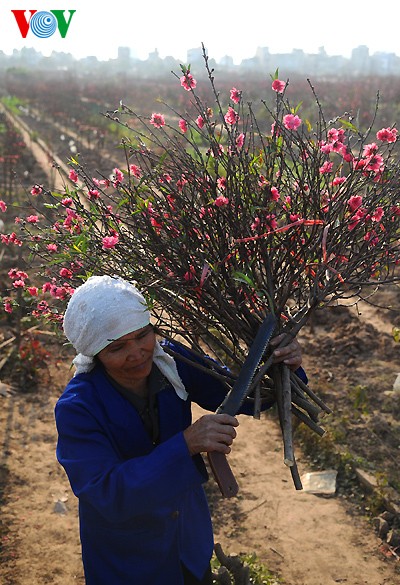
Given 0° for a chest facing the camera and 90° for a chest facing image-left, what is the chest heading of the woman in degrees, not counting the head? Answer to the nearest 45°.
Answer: approximately 315°
